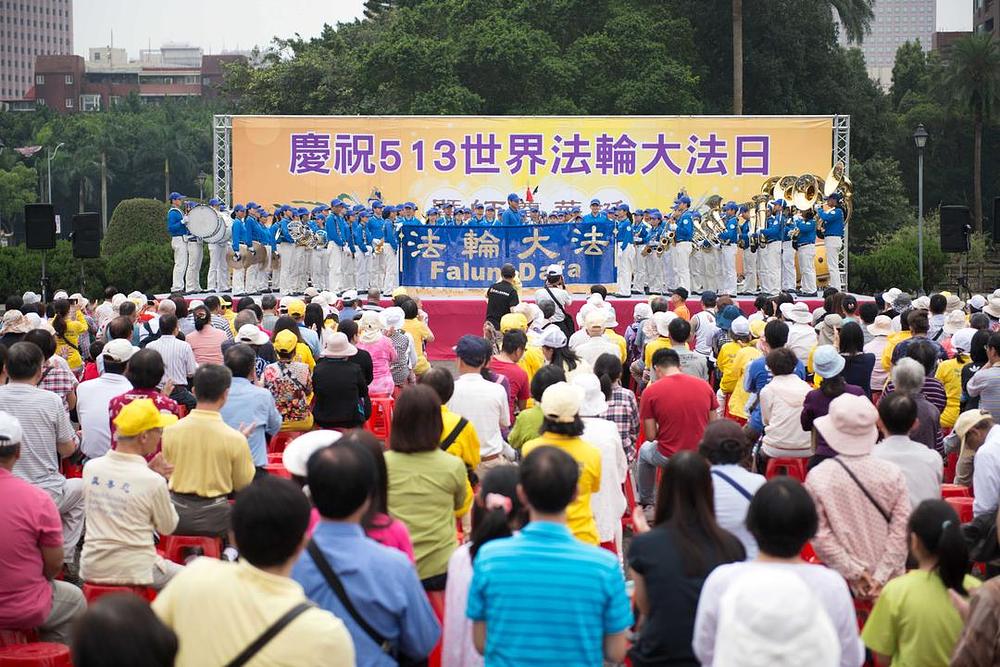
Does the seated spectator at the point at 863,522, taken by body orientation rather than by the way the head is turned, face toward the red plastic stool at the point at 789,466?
yes

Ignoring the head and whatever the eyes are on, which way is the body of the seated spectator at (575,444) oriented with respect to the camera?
away from the camera

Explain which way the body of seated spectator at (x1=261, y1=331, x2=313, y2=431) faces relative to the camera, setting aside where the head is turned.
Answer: away from the camera

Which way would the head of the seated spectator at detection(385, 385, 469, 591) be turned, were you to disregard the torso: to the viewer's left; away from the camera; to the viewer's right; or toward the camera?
away from the camera

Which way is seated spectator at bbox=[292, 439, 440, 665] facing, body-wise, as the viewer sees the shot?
away from the camera

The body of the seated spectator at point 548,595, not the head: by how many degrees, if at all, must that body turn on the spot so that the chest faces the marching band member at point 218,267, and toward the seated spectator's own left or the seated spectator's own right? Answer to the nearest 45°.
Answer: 0° — they already face them

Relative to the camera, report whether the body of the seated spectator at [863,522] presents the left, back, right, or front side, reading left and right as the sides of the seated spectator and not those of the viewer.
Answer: back

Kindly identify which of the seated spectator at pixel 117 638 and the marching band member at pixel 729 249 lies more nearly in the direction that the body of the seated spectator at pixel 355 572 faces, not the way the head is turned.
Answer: the marching band member

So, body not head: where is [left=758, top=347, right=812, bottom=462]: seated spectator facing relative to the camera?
away from the camera

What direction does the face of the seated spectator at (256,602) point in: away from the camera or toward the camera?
away from the camera

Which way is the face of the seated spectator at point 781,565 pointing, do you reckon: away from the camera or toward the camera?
away from the camera

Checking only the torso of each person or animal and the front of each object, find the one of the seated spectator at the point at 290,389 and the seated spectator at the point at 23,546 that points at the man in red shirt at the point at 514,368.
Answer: the seated spectator at the point at 23,546

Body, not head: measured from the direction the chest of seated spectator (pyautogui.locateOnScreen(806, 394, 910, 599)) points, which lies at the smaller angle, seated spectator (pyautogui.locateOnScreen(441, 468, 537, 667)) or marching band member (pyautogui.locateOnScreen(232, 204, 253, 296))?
the marching band member

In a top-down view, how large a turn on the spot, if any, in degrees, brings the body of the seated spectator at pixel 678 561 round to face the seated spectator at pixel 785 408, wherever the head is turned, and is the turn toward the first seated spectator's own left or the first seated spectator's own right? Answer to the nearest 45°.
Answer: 0° — they already face them

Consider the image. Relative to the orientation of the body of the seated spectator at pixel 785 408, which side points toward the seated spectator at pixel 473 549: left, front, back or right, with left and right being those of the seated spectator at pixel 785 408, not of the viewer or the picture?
back

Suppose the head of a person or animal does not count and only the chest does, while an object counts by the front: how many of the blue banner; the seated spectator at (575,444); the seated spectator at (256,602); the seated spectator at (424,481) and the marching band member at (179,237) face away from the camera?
3
